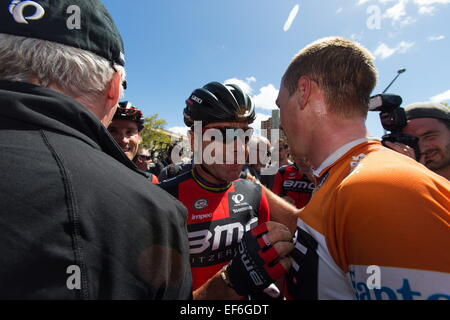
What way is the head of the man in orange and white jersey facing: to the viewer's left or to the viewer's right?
to the viewer's left

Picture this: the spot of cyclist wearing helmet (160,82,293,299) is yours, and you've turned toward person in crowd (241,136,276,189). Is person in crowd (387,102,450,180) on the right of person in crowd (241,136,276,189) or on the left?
right

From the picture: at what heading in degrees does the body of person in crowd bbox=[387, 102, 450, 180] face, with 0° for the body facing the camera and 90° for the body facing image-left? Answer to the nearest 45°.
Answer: approximately 45°

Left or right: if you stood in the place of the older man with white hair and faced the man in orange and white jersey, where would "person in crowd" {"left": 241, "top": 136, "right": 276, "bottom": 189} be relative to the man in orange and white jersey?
left

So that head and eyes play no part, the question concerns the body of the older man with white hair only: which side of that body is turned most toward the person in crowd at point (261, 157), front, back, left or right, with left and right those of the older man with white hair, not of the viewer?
front

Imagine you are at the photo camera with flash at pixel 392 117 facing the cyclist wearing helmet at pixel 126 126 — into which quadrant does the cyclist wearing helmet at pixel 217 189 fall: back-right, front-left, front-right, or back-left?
front-left

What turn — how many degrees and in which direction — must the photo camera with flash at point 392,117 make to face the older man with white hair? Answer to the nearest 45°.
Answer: approximately 45° to its left

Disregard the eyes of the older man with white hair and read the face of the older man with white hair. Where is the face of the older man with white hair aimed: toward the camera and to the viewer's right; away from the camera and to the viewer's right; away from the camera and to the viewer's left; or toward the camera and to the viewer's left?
away from the camera and to the viewer's right

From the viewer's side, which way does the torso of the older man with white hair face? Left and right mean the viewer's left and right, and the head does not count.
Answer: facing away from the viewer and to the right of the viewer

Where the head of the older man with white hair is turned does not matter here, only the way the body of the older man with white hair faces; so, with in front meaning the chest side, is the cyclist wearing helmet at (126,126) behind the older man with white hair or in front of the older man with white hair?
in front

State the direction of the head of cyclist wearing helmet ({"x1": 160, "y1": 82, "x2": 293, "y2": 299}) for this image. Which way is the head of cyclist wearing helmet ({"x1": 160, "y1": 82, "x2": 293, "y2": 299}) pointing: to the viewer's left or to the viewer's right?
to the viewer's right
